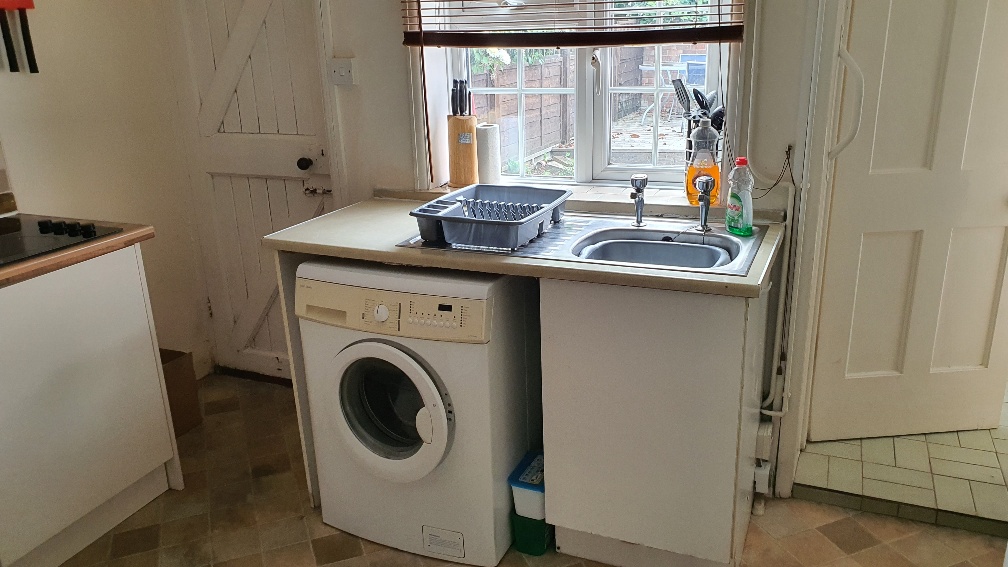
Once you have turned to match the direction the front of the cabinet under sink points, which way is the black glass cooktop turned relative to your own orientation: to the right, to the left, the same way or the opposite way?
to the left

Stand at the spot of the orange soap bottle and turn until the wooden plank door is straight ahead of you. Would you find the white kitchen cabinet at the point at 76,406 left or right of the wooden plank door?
left

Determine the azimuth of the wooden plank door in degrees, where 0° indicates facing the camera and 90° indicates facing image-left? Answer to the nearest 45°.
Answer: approximately 0°

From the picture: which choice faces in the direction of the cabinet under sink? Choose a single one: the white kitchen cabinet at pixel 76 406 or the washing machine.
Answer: the white kitchen cabinet

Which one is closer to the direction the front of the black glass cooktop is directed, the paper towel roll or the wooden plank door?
the paper towel roll

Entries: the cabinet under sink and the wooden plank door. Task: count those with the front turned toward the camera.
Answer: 2

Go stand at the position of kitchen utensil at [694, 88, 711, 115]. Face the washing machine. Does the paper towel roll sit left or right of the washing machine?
right

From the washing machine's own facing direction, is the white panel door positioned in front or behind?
behind

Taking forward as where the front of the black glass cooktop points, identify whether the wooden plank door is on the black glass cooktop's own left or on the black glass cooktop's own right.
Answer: on the black glass cooktop's own left

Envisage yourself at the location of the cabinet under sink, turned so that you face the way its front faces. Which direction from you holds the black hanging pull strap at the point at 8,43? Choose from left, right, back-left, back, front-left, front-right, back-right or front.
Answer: right
